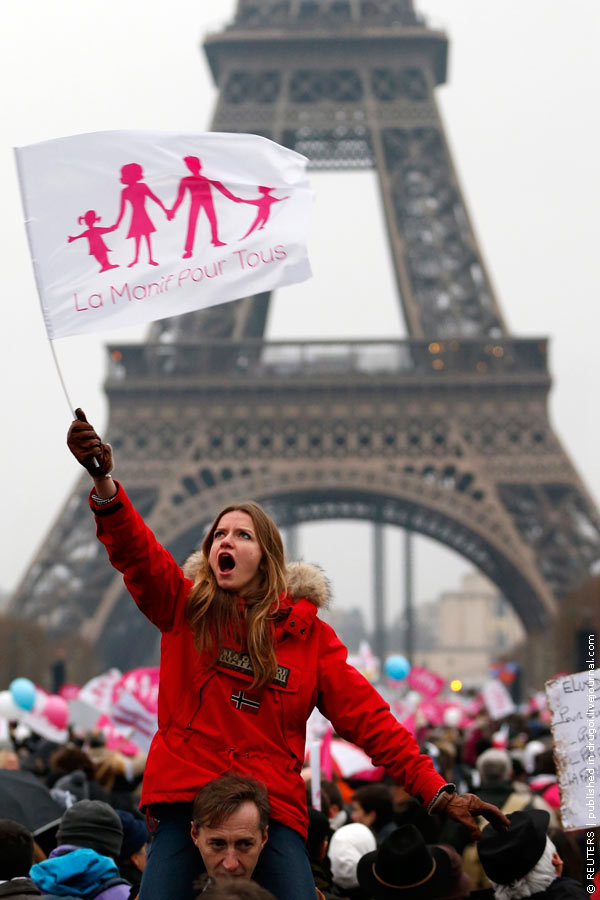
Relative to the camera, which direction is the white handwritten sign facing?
toward the camera

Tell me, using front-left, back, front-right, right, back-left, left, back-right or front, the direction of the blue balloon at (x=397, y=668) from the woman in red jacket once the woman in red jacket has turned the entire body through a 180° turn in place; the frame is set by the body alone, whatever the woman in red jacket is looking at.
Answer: front

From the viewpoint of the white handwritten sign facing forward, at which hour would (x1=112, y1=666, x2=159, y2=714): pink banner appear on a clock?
The pink banner is roughly at 5 o'clock from the white handwritten sign.

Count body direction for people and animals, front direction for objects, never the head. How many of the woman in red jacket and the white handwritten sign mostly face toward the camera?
2

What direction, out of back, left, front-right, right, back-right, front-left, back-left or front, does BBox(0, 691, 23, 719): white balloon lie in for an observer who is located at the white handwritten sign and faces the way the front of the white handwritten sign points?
back-right

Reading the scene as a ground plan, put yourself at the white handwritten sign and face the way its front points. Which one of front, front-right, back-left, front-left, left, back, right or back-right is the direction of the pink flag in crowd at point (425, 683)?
back

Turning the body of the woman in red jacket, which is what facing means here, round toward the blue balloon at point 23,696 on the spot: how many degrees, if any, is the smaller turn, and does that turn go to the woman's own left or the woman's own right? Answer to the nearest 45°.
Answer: approximately 180°

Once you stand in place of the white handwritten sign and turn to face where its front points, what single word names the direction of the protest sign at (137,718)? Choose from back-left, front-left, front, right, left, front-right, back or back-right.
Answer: back-right

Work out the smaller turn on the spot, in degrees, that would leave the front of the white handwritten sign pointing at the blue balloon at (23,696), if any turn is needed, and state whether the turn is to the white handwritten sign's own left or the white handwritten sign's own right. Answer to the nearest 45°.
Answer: approximately 135° to the white handwritten sign's own right

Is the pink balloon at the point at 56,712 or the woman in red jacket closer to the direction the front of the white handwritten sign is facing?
the woman in red jacket

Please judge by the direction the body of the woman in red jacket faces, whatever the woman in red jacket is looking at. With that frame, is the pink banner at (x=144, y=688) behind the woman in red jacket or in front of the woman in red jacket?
behind

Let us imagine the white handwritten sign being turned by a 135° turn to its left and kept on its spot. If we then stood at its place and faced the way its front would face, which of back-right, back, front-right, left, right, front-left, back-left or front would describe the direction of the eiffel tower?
front-left

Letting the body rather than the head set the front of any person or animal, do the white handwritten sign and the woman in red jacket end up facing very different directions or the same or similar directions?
same or similar directions
